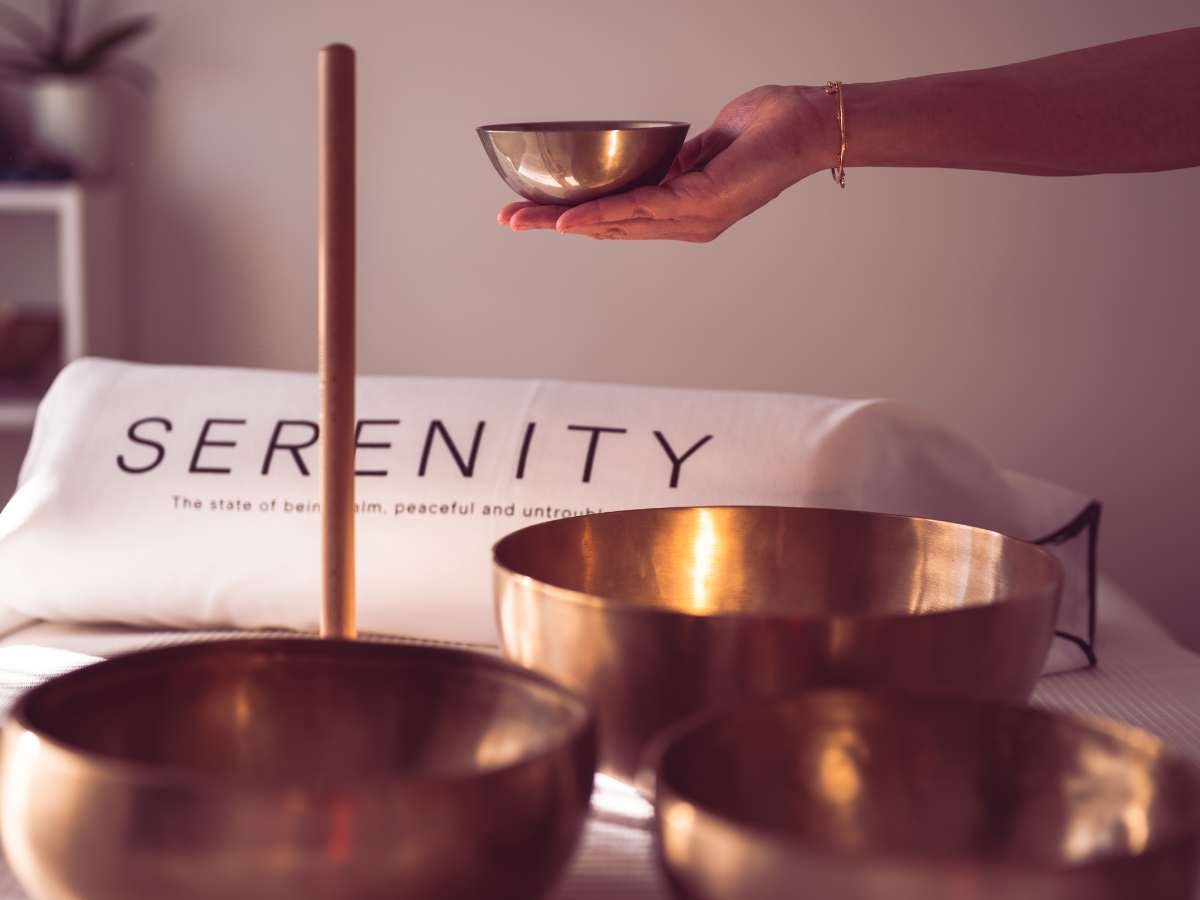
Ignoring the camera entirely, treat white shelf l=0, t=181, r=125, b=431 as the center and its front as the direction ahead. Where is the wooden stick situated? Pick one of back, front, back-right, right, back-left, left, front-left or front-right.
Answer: front-left

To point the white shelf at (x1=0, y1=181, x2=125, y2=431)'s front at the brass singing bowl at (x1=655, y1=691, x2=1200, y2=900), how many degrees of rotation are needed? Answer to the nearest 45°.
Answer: approximately 45° to its left

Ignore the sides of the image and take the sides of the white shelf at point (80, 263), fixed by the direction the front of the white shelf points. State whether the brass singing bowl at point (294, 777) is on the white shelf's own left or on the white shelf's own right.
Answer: on the white shelf's own left

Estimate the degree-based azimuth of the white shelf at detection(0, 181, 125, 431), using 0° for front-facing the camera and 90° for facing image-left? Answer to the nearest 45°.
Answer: approximately 45°

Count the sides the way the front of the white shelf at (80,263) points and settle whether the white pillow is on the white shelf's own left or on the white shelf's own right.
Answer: on the white shelf's own left
